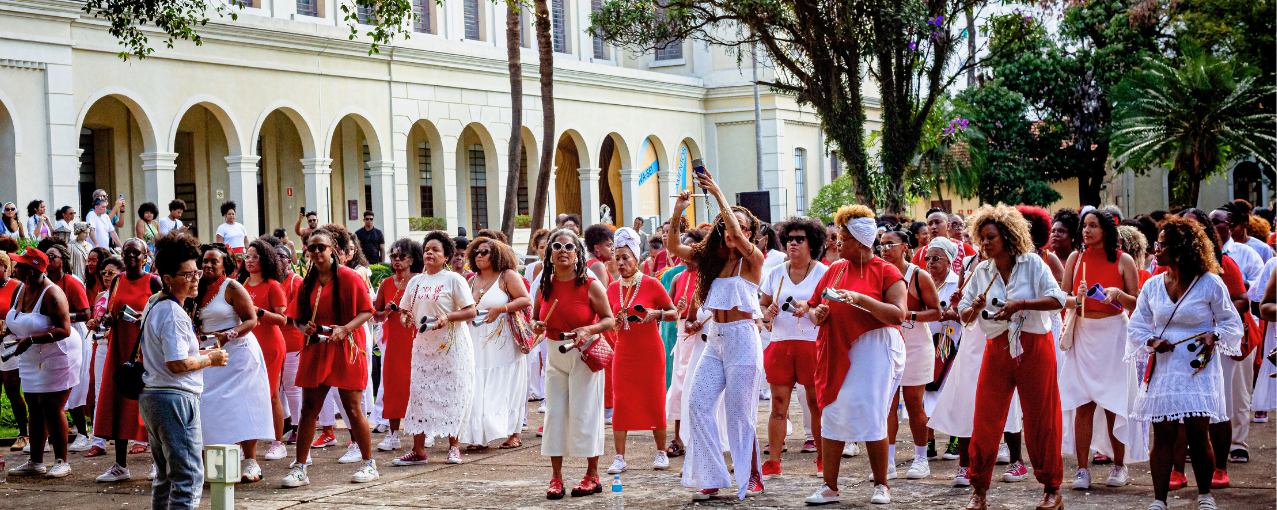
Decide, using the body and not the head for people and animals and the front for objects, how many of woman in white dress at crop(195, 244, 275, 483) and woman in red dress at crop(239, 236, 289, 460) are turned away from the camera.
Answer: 0

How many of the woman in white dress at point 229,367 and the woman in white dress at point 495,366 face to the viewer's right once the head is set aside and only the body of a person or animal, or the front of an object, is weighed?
0

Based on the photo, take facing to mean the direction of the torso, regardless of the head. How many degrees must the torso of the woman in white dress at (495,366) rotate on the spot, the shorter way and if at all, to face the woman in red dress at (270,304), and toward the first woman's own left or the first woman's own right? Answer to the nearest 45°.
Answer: approximately 45° to the first woman's own right

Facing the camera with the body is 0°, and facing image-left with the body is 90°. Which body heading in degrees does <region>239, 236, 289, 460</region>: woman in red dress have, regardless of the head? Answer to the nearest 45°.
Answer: approximately 45°

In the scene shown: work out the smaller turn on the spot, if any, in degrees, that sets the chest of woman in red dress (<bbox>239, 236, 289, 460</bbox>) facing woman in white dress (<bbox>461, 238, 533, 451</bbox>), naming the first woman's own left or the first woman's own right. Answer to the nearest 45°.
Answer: approximately 135° to the first woman's own left

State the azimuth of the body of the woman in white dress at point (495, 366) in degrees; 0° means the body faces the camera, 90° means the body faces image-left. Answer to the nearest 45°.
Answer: approximately 45°

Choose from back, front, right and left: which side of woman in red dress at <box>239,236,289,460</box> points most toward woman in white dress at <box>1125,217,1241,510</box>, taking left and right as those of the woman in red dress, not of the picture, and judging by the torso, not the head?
left

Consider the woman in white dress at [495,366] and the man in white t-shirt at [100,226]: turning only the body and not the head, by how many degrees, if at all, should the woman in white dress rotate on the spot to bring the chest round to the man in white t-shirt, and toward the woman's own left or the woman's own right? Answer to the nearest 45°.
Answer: approximately 90° to the woman's own right

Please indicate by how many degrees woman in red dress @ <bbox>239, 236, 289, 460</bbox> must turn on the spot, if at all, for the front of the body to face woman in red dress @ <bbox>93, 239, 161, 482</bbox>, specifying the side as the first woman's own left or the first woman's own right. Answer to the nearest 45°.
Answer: approximately 45° to the first woman's own right

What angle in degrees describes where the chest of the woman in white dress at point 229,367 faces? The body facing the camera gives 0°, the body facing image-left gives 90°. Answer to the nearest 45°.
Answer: approximately 45°

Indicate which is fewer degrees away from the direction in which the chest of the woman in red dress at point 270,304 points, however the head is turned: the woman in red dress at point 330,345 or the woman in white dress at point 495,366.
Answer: the woman in red dress

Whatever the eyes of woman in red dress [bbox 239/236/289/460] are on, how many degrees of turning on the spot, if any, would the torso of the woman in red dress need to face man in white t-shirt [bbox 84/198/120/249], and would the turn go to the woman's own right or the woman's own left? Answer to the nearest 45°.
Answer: approximately 135° to the woman's own right
